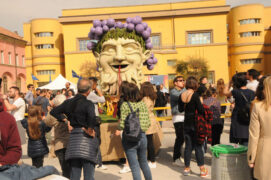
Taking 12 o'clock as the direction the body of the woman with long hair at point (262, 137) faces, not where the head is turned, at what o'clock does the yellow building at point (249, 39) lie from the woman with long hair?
The yellow building is roughly at 12 o'clock from the woman with long hair.

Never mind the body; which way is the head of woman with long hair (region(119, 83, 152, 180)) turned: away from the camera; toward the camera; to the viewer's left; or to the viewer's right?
away from the camera

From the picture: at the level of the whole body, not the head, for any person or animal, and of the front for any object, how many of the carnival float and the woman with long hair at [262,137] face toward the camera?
1

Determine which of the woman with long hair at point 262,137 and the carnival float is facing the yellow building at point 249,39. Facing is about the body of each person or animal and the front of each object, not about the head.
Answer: the woman with long hair

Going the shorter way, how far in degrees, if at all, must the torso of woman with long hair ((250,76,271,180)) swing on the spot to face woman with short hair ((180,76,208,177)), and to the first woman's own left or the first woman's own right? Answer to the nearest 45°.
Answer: approximately 45° to the first woman's own left

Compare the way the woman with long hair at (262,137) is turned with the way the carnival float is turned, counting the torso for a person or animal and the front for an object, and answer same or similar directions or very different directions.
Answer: very different directions

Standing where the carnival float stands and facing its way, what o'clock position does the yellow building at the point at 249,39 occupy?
The yellow building is roughly at 7 o'clock from the carnival float.

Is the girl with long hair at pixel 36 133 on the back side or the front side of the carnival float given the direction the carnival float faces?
on the front side

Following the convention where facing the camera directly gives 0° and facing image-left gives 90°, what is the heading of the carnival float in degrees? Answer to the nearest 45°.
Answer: approximately 0°

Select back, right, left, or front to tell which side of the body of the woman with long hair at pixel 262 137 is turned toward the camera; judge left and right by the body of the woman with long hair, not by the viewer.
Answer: back

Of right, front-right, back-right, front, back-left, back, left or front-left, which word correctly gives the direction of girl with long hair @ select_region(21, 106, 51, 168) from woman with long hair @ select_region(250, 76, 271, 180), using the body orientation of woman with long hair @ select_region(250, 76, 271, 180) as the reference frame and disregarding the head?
left

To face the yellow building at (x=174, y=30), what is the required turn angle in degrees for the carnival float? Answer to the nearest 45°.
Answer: approximately 180°
